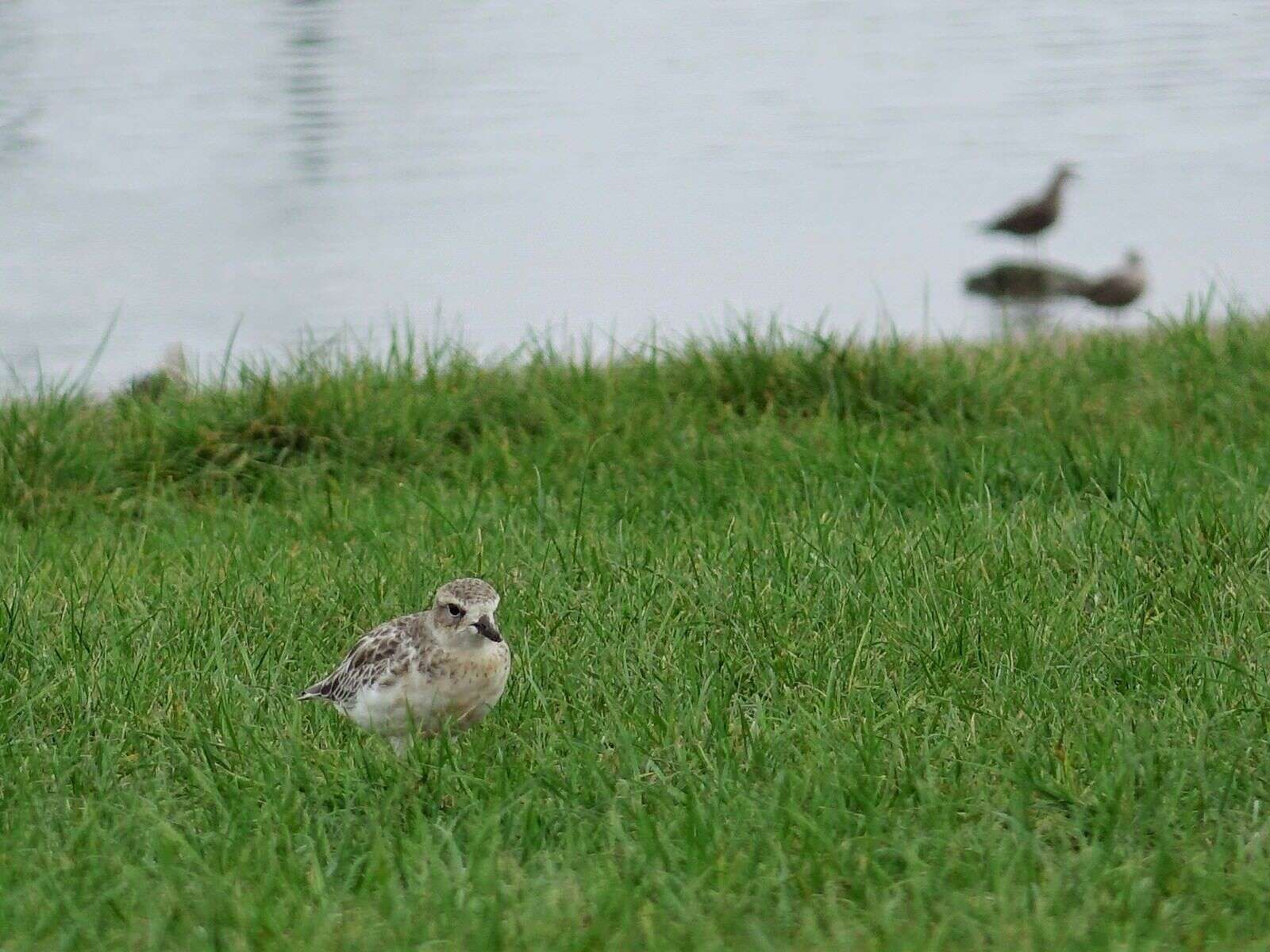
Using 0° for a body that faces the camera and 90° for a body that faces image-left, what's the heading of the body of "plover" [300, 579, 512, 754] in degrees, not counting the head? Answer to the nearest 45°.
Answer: approximately 315°
